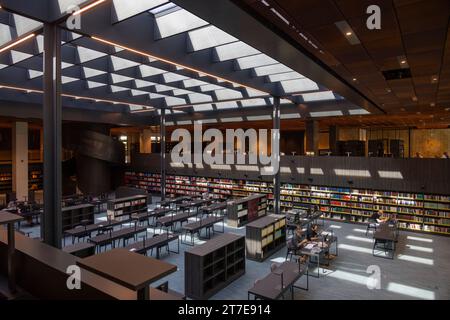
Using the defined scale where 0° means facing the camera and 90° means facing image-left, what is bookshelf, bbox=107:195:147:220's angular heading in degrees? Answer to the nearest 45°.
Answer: approximately 315°

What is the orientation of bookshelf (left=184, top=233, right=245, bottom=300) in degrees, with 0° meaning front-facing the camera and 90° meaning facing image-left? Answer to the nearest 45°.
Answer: approximately 315°

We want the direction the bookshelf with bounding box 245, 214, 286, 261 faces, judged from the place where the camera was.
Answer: facing the viewer and to the right of the viewer

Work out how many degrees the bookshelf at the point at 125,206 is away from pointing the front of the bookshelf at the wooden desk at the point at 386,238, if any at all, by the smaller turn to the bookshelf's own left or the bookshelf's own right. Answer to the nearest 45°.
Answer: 0° — it already faces it

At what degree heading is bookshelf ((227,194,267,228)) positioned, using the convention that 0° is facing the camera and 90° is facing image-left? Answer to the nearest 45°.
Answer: approximately 315°

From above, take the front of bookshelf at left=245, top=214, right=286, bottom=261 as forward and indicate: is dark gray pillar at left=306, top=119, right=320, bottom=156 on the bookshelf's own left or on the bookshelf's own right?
on the bookshelf's own left

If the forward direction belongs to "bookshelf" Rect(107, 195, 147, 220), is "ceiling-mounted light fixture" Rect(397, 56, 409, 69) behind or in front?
in front

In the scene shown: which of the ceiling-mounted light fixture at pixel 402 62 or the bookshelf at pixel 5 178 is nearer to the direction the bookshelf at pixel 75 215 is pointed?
the ceiling-mounted light fixture

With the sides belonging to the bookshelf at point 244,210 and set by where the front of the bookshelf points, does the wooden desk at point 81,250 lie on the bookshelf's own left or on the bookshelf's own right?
on the bookshelf's own right
